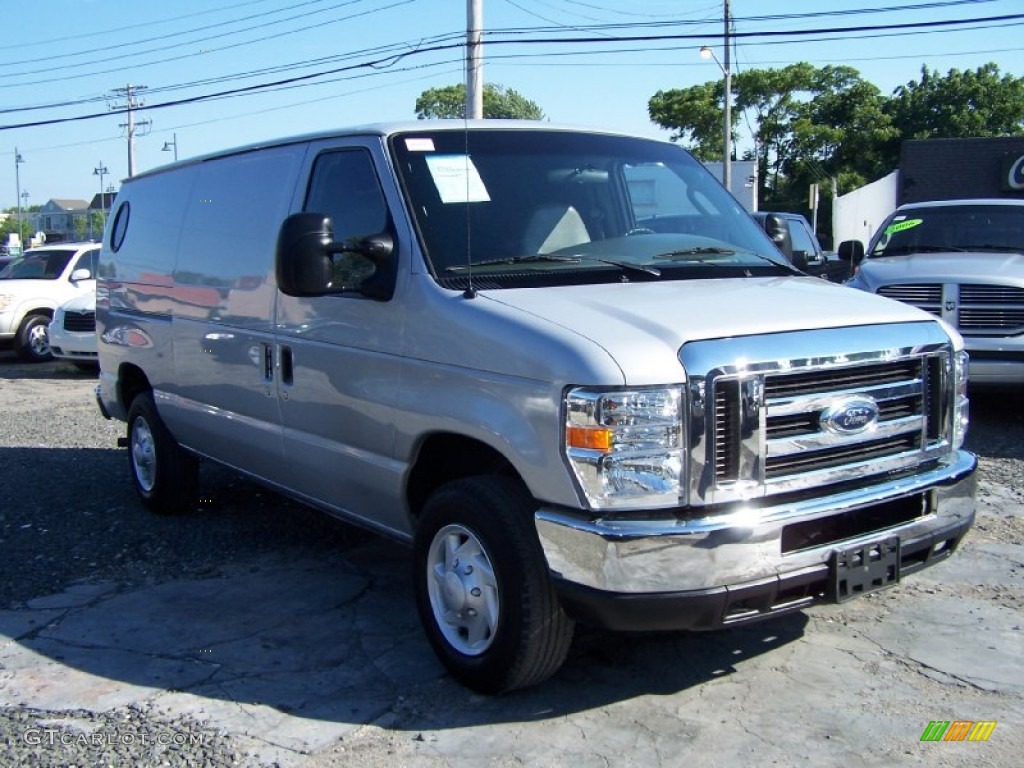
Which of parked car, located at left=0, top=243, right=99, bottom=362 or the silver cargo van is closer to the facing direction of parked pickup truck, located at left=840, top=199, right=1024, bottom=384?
the silver cargo van

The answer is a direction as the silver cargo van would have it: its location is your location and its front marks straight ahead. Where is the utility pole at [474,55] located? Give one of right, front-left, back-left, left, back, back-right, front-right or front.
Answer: back-left

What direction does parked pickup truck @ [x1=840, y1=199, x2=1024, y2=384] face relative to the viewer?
toward the camera

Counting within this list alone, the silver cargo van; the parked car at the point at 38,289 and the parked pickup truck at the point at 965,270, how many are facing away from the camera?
0

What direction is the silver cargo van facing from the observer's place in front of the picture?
facing the viewer and to the right of the viewer

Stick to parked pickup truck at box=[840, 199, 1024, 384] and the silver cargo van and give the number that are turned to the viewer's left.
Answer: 0

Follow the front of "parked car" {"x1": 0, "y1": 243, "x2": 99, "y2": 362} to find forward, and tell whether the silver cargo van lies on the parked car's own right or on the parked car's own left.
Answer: on the parked car's own left

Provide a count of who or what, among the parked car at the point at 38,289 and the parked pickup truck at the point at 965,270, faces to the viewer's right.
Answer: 0

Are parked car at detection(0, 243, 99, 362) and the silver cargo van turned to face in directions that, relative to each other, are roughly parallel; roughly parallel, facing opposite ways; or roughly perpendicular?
roughly perpendicular

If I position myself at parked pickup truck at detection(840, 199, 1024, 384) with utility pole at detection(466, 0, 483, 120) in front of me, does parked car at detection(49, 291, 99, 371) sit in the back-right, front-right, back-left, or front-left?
front-left

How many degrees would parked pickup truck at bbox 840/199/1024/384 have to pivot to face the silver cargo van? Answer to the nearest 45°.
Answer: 0° — it already faces it

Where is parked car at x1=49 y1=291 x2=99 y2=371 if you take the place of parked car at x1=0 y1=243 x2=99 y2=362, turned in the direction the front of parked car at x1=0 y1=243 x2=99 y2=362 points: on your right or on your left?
on your left

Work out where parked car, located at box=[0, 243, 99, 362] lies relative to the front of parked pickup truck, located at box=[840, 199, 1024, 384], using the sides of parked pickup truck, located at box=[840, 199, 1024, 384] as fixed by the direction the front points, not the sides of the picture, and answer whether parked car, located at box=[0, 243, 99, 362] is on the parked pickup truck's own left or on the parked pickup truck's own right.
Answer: on the parked pickup truck's own right

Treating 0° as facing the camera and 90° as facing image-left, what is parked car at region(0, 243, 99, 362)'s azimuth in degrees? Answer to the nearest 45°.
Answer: approximately 45°

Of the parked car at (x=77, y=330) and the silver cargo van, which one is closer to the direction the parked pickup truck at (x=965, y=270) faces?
the silver cargo van
